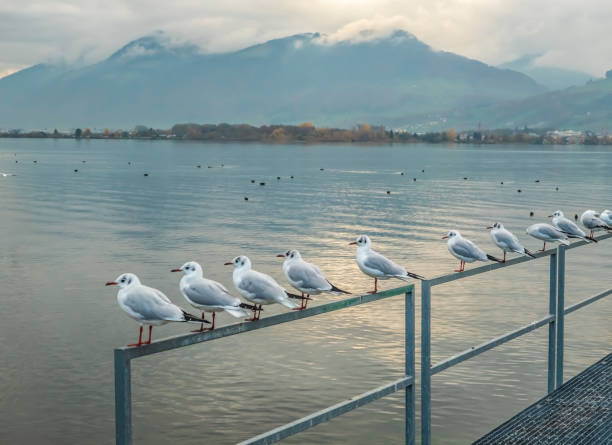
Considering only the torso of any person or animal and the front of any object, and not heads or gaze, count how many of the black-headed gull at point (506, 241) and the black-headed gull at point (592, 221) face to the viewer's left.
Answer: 2

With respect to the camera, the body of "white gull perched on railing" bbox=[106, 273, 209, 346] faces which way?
to the viewer's left

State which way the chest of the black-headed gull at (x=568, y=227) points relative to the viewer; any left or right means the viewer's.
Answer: facing to the left of the viewer

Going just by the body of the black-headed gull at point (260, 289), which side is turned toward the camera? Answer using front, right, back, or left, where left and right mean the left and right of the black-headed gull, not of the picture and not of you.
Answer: left

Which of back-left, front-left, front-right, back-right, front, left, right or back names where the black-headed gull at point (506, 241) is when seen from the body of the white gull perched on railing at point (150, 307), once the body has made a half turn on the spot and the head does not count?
front-left

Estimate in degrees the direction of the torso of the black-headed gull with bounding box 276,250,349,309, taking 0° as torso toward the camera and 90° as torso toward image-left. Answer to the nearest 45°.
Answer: approximately 90°

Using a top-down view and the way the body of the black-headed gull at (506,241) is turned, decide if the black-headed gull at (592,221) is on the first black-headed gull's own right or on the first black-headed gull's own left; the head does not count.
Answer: on the first black-headed gull's own right

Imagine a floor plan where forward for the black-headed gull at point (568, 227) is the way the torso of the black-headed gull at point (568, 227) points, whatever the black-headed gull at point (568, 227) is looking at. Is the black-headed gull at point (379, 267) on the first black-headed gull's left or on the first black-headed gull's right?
on the first black-headed gull's left

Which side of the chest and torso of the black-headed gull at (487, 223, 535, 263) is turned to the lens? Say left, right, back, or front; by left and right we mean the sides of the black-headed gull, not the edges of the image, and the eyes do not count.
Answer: left

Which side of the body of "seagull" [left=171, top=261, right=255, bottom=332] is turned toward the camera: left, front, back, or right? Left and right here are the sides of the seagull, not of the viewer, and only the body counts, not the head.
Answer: left

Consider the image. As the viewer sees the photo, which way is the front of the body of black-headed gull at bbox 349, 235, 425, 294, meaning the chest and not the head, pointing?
to the viewer's left

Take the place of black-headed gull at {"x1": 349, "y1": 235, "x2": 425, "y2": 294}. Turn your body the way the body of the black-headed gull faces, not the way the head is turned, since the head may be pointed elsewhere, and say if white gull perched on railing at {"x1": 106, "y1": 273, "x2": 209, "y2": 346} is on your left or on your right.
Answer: on your left

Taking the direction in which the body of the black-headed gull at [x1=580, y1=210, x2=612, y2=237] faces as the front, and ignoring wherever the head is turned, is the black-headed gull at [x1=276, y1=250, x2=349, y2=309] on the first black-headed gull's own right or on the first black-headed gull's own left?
on the first black-headed gull's own left
